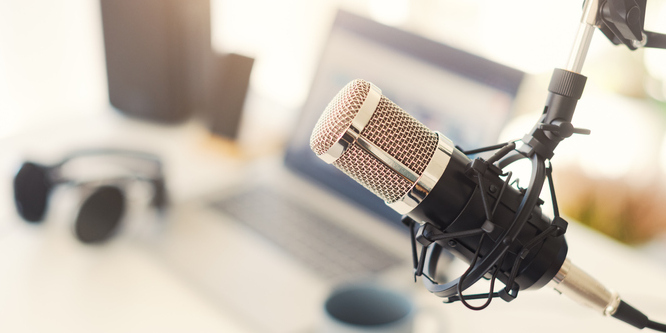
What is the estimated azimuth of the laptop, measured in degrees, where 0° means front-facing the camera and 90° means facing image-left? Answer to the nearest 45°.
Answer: approximately 45°
